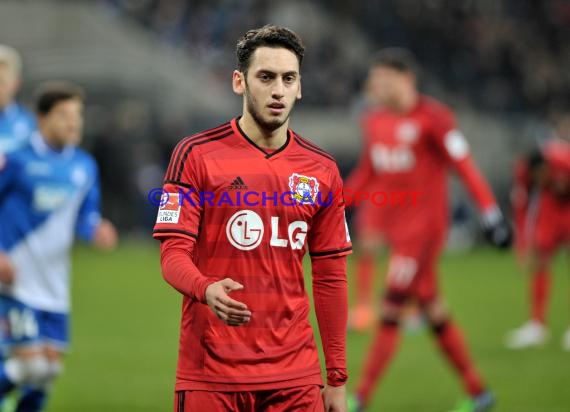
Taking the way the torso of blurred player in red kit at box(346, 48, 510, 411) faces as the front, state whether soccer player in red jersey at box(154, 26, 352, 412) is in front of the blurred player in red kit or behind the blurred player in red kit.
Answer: in front

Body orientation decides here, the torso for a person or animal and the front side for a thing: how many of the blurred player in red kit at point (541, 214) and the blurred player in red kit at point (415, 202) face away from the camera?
0

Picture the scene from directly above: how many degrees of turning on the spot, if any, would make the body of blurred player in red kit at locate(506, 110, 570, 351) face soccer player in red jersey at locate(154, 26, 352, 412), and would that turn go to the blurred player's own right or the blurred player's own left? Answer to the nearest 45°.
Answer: approximately 45° to the blurred player's own left

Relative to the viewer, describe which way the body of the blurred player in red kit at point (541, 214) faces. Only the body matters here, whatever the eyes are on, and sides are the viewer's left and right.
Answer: facing the viewer and to the left of the viewer

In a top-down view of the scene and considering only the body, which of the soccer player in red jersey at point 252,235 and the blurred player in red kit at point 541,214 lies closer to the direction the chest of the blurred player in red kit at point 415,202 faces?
the soccer player in red jersey

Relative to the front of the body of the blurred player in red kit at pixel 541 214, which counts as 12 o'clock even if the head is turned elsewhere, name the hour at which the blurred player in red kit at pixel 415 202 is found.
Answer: the blurred player in red kit at pixel 415 202 is roughly at 11 o'clock from the blurred player in red kit at pixel 541 214.

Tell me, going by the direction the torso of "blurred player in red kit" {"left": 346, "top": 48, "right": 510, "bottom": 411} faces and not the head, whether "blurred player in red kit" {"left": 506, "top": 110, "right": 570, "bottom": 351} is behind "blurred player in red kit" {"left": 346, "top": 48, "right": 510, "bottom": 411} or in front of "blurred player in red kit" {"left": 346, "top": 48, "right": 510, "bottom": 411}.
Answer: behind
